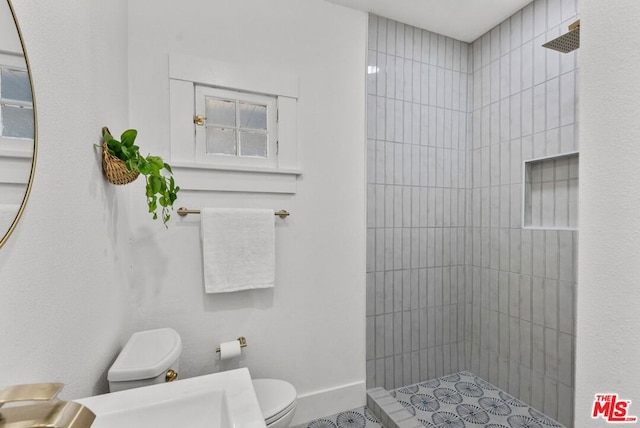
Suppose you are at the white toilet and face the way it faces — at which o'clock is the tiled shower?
The tiled shower is roughly at 12 o'clock from the white toilet.

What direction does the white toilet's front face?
to the viewer's right
